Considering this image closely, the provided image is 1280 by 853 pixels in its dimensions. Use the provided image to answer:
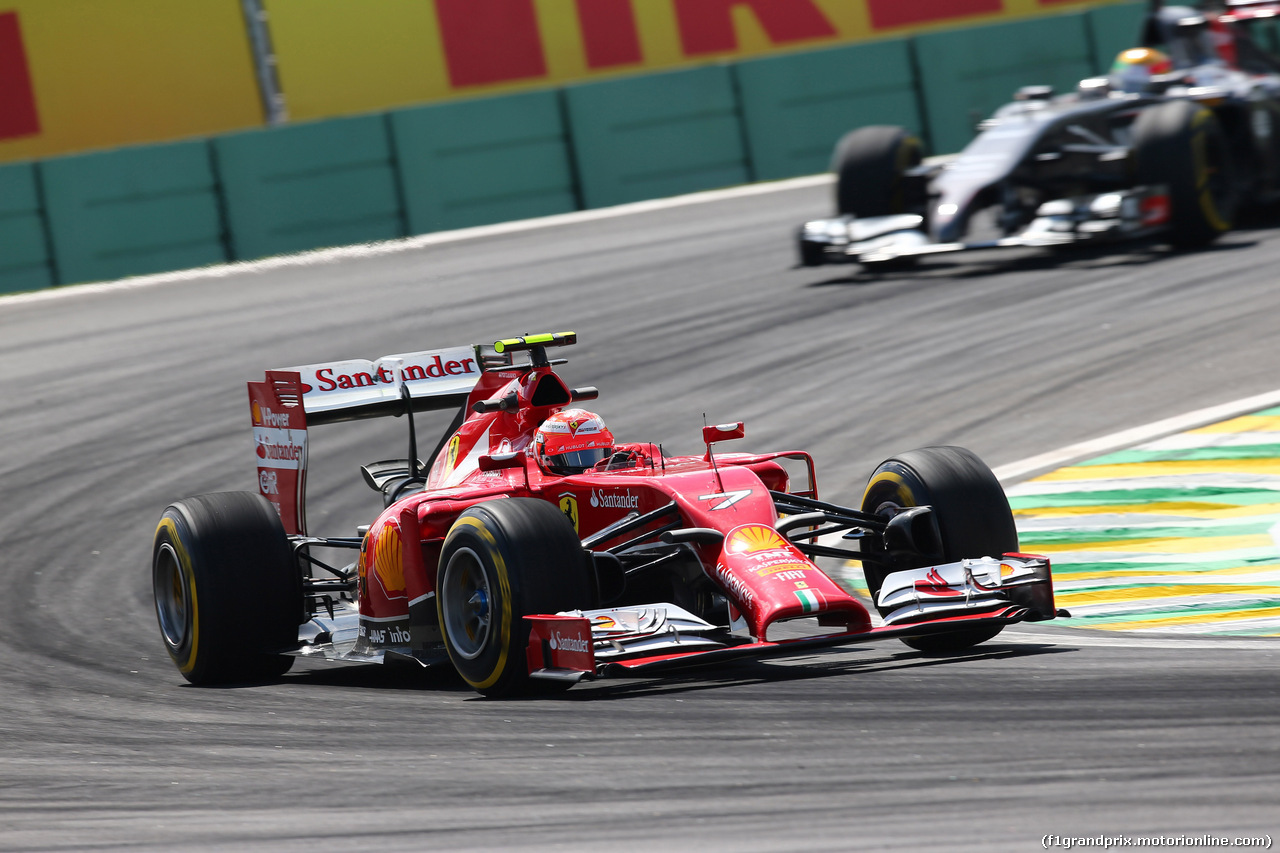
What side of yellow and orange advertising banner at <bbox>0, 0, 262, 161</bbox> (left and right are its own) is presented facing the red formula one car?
front

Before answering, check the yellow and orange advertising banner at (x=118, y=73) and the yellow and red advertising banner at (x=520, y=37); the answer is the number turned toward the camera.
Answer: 2

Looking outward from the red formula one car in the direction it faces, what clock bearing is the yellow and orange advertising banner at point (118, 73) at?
The yellow and orange advertising banner is roughly at 7 o'clock from the red formula one car.

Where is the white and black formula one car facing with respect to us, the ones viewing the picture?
facing the viewer and to the left of the viewer

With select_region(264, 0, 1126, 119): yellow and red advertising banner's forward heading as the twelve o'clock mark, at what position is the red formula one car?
The red formula one car is roughly at 12 o'clock from the yellow and red advertising banner.

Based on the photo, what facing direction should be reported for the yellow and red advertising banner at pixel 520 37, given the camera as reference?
facing the viewer

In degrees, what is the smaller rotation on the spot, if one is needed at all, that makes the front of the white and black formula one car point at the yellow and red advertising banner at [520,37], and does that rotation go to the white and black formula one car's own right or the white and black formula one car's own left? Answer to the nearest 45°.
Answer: approximately 90° to the white and black formula one car's own right

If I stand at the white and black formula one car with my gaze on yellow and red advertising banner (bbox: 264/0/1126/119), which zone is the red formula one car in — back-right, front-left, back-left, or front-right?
back-left

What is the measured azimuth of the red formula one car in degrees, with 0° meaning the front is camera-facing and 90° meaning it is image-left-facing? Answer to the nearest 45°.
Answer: approximately 315°

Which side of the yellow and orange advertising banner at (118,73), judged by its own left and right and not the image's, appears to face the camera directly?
front

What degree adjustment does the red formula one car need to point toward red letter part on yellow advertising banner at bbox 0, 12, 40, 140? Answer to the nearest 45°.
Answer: approximately 135° to its left

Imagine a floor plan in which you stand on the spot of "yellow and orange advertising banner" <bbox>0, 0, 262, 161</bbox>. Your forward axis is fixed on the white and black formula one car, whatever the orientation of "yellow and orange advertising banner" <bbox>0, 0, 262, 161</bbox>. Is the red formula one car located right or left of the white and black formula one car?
right

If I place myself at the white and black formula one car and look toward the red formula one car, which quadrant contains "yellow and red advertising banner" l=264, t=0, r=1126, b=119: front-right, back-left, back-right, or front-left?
back-right

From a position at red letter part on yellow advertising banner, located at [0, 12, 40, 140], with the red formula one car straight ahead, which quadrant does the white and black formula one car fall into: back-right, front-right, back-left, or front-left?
front-left
